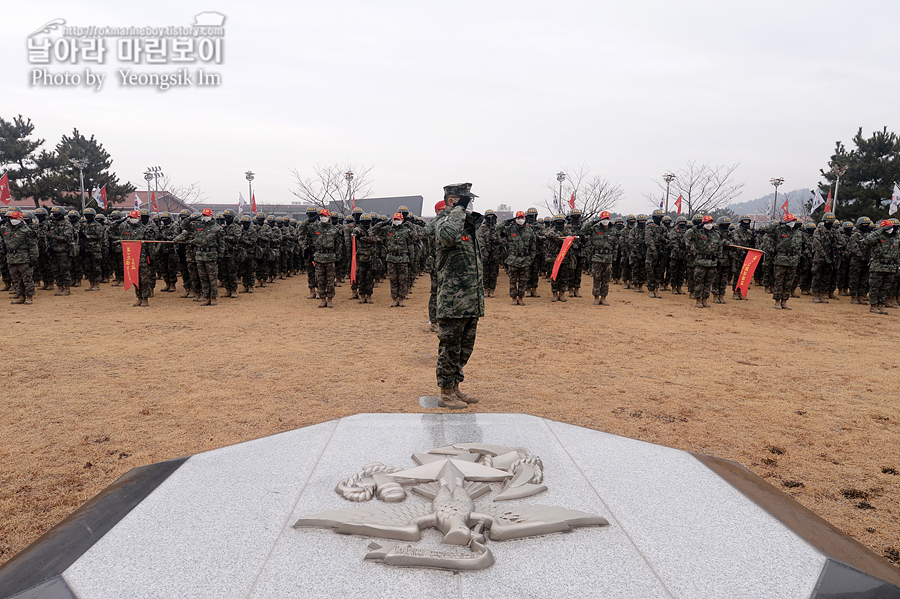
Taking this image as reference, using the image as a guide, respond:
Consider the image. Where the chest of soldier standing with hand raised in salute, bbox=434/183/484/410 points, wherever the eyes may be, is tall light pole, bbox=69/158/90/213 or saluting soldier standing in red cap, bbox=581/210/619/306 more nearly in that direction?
the saluting soldier standing in red cap

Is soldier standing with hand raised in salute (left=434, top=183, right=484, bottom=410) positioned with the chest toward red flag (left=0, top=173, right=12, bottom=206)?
no

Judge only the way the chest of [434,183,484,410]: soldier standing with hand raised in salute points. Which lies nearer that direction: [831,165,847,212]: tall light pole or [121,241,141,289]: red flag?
the tall light pole

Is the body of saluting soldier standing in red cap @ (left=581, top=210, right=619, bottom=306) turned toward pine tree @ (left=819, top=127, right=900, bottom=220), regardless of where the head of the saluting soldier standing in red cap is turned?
no

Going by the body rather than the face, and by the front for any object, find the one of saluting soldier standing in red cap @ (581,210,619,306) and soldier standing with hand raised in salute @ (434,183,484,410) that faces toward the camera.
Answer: saluting soldier standing in red cap @ (581,210,619,306)

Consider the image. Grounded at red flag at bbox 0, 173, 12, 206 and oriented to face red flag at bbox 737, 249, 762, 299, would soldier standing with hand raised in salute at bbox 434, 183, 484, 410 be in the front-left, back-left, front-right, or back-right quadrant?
front-right

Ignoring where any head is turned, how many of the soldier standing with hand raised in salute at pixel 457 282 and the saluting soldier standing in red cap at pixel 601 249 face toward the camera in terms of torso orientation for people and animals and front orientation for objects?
1

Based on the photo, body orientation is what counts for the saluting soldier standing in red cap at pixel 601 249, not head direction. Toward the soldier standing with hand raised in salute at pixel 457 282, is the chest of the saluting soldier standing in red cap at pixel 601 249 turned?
yes

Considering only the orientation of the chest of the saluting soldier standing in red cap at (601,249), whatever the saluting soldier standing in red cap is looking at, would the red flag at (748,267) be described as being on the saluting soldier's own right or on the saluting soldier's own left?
on the saluting soldier's own left

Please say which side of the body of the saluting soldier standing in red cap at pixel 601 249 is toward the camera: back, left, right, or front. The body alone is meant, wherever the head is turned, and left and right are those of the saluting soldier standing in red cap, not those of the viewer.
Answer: front
